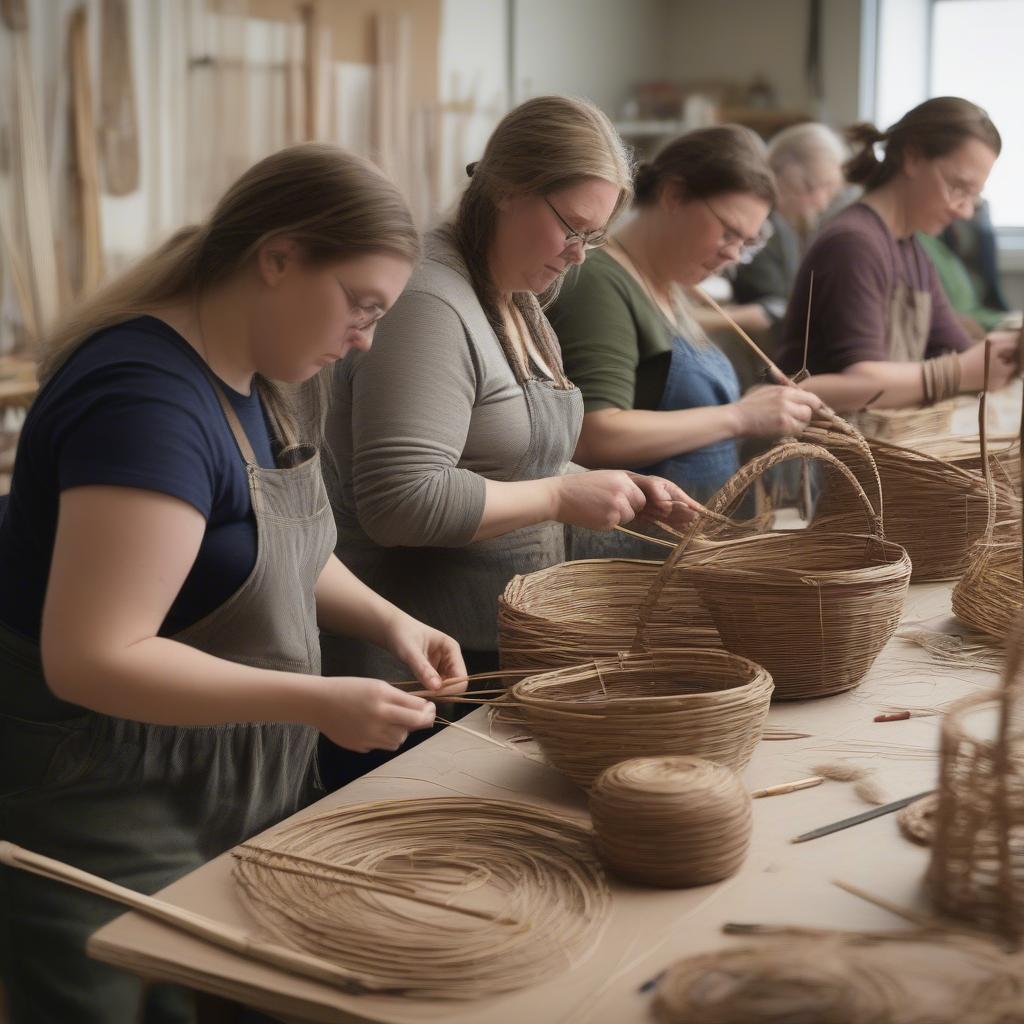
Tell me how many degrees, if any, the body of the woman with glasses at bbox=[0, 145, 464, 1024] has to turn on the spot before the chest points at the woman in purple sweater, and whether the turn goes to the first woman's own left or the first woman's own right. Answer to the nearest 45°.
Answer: approximately 45° to the first woman's own left

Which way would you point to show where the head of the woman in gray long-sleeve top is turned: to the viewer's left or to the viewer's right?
to the viewer's right

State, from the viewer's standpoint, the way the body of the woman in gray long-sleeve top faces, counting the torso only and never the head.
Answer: to the viewer's right

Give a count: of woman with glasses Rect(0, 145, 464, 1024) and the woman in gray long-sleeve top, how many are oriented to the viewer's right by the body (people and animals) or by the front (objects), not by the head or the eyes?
2

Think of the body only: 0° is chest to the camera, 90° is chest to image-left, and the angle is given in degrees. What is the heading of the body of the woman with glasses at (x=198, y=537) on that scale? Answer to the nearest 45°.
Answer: approximately 270°

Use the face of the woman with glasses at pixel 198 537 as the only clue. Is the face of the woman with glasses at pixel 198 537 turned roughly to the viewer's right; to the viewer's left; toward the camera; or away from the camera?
to the viewer's right

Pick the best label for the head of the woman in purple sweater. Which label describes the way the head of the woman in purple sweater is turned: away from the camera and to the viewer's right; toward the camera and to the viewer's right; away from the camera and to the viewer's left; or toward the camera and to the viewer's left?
toward the camera and to the viewer's right

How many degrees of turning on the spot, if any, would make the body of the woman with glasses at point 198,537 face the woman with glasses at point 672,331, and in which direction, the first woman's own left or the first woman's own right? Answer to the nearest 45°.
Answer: approximately 45° to the first woman's own left
